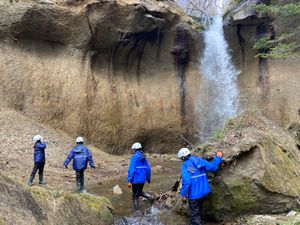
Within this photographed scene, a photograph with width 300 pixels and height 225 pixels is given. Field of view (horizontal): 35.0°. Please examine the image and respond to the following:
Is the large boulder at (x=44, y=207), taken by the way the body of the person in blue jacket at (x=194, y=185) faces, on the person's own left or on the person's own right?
on the person's own left

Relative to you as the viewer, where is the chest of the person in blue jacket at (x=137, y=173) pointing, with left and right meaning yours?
facing away from the viewer and to the left of the viewer

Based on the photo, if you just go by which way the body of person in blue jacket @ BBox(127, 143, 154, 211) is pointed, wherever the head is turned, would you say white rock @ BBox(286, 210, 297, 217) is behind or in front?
behind

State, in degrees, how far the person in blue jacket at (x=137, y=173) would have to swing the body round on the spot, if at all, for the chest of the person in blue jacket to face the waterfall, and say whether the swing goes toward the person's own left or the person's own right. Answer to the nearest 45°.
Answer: approximately 45° to the person's own right

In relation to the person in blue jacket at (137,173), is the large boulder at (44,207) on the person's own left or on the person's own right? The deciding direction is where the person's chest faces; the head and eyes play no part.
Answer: on the person's own left
